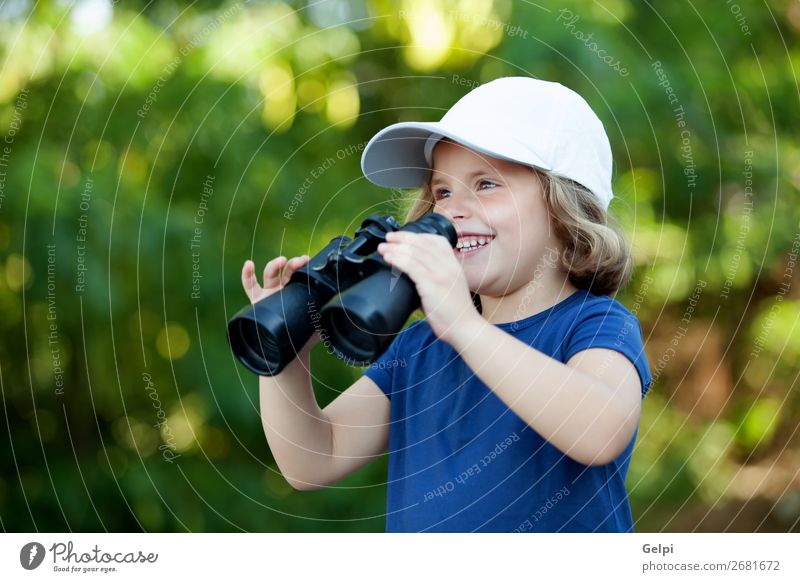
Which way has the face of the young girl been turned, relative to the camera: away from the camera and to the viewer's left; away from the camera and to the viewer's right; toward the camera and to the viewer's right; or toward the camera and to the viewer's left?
toward the camera and to the viewer's left

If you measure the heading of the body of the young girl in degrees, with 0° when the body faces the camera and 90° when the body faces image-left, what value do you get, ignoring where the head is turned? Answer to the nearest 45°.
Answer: approximately 45°
